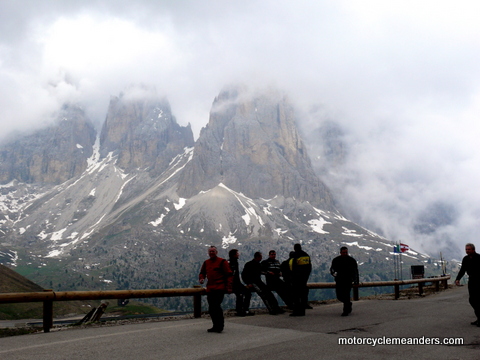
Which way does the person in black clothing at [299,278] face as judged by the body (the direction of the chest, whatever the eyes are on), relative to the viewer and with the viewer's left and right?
facing away from the viewer and to the left of the viewer

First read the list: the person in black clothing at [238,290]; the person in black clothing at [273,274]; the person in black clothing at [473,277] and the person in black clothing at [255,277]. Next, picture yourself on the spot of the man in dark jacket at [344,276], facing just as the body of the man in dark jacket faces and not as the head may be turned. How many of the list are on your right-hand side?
3

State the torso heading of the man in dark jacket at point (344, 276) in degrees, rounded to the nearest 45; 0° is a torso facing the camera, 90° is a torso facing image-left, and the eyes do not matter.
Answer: approximately 0°
